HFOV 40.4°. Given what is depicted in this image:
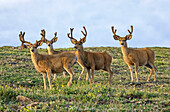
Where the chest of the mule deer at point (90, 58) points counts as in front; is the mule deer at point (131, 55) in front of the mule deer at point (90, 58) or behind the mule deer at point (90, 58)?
behind

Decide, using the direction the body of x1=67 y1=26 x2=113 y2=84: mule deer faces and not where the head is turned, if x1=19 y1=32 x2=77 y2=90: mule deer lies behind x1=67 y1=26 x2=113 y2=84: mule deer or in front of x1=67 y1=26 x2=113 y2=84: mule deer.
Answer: in front
